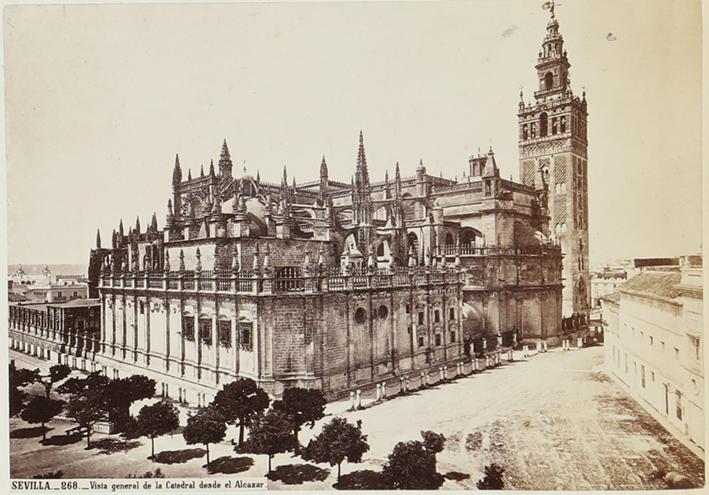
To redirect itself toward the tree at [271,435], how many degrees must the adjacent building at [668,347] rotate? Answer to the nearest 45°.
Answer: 0° — it already faces it

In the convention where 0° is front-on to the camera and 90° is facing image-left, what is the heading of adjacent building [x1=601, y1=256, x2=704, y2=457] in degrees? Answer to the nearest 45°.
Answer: approximately 45°

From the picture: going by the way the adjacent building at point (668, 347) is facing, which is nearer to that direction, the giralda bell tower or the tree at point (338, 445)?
the tree

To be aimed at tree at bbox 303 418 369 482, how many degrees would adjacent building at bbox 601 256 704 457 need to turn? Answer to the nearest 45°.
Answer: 0° — it already faces it
